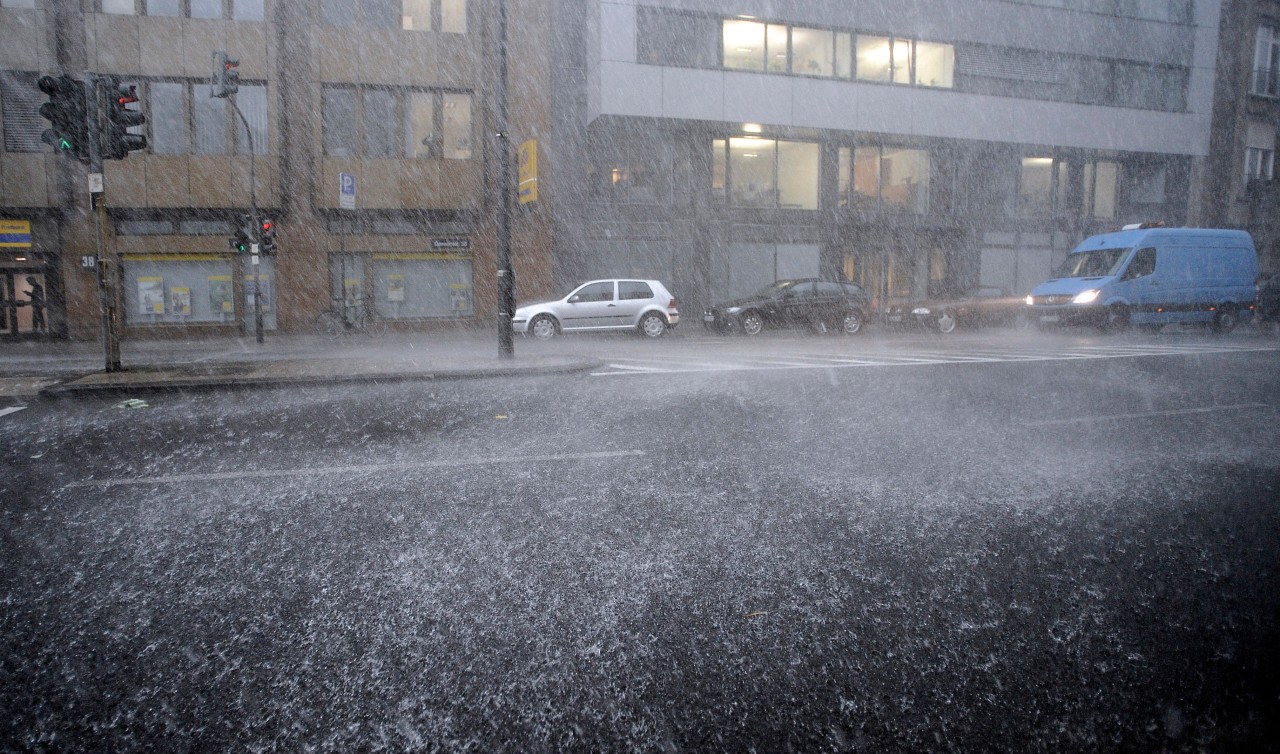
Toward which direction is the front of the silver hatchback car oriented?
to the viewer's left

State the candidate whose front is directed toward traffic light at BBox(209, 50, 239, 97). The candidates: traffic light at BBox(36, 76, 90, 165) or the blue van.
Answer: the blue van

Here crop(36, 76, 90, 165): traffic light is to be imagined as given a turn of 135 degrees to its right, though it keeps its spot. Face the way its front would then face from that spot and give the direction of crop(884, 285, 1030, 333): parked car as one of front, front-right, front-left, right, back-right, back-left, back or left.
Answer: right

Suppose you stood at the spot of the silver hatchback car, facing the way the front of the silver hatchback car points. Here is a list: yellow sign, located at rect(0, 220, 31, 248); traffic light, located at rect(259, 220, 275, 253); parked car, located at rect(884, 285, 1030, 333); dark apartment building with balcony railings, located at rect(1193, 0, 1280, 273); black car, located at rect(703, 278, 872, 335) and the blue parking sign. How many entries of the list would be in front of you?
3

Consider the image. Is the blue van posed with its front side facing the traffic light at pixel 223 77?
yes

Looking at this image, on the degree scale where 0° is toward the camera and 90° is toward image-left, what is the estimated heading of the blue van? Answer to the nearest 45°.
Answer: approximately 45°

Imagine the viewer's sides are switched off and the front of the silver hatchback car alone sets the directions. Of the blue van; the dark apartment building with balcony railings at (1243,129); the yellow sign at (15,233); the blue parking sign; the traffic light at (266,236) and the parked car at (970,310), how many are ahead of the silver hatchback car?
3

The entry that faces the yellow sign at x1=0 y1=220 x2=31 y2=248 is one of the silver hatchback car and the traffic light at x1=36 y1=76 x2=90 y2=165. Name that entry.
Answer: the silver hatchback car

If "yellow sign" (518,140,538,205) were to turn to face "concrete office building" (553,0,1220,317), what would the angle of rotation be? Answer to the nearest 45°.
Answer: approximately 180°
